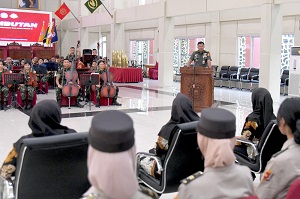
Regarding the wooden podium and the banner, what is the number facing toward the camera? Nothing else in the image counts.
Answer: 2

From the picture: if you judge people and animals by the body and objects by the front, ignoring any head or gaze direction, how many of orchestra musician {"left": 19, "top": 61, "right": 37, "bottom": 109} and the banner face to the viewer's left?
0

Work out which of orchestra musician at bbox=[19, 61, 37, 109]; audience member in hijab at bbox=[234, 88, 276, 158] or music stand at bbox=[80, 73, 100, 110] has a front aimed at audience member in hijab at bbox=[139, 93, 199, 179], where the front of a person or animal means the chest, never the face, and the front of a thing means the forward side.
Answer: the orchestra musician

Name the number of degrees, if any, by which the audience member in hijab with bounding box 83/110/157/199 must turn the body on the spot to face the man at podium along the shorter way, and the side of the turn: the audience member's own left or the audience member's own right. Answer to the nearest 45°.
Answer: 0° — they already face them

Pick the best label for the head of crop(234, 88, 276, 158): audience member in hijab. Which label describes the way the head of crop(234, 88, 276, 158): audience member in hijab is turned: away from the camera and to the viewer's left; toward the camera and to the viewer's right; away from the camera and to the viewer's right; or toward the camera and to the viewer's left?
away from the camera and to the viewer's left

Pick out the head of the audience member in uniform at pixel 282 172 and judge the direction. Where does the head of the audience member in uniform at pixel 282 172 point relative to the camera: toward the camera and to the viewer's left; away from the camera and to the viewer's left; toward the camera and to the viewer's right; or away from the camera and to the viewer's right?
away from the camera and to the viewer's left

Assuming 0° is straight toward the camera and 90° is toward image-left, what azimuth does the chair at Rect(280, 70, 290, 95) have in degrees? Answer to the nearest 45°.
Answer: approximately 45°

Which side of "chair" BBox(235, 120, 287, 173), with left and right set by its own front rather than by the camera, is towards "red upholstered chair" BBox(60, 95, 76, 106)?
front

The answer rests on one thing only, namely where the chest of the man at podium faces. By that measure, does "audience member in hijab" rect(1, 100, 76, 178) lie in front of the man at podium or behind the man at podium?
in front

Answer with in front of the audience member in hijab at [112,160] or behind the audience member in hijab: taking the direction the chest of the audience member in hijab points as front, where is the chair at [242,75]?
in front

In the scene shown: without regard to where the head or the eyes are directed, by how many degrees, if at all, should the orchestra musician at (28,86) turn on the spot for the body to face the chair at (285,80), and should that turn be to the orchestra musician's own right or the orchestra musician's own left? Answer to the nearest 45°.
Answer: approximately 90° to the orchestra musician's own left

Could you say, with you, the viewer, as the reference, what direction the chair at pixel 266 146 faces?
facing away from the viewer and to the left of the viewer

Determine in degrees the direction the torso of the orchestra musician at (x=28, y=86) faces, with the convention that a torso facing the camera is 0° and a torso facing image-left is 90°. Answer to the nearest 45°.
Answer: approximately 0°

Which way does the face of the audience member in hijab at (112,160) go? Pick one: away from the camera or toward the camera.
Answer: away from the camera

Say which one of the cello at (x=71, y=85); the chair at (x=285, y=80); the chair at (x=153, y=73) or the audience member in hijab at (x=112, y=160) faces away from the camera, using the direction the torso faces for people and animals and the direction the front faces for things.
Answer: the audience member in hijab

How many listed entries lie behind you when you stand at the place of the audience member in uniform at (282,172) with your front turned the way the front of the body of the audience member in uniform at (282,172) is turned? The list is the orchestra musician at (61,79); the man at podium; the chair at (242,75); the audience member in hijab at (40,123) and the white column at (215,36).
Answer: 0

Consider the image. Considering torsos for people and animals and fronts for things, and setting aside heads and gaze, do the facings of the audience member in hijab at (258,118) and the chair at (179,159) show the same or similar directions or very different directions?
same or similar directions

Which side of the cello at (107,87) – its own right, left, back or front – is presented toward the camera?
front
